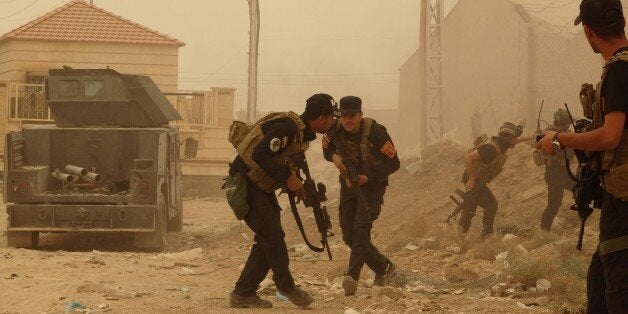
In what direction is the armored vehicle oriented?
away from the camera

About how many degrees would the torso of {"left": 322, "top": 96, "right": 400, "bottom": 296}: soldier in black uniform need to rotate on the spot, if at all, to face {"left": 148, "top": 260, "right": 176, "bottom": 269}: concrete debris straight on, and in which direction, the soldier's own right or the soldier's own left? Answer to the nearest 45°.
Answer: approximately 90° to the soldier's own right

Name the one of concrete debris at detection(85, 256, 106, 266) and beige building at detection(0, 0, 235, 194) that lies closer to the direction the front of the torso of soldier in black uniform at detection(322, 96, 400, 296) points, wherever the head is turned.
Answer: the concrete debris

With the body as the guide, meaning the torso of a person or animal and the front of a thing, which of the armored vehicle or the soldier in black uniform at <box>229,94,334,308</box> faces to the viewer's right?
the soldier in black uniform

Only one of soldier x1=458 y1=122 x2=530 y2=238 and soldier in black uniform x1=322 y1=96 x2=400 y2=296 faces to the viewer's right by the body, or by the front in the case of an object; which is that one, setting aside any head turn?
the soldier

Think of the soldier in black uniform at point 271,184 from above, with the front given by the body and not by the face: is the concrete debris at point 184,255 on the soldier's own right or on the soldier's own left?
on the soldier's own left

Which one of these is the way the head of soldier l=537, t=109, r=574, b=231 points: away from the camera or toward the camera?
away from the camera

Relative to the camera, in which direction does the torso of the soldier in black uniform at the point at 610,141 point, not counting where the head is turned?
to the viewer's left

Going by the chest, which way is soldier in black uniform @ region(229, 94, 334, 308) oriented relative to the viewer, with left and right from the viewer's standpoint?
facing to the right of the viewer

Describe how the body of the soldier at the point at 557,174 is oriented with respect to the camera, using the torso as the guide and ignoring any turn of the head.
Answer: to the viewer's left
